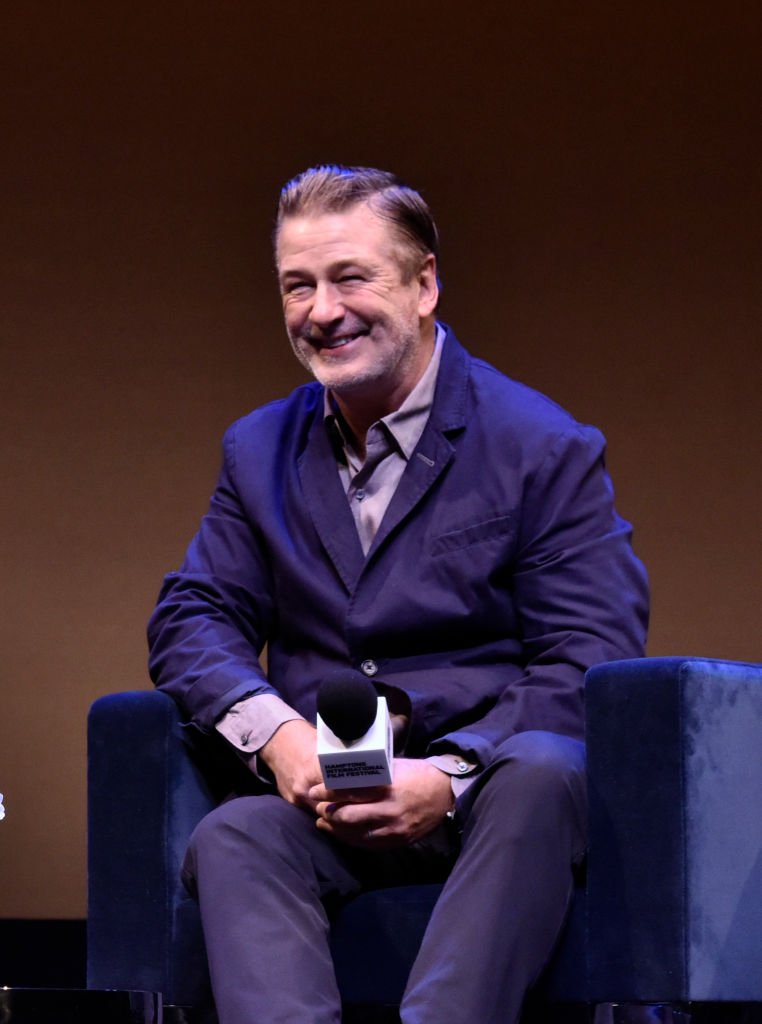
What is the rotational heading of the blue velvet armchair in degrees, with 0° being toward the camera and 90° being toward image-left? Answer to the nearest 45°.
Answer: approximately 45°

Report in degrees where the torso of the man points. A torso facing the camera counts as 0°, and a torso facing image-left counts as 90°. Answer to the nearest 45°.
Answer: approximately 45°

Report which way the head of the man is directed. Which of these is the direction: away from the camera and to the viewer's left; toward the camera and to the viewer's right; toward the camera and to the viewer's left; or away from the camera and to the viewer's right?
toward the camera and to the viewer's left
